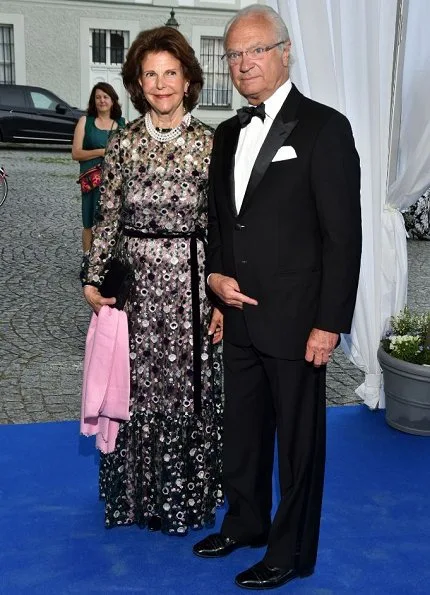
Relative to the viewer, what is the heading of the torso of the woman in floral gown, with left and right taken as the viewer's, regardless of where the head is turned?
facing the viewer

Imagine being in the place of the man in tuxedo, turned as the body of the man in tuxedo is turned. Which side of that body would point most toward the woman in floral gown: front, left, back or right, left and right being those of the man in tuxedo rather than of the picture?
right

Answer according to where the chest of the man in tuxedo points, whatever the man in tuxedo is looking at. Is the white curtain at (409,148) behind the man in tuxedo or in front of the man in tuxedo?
behind

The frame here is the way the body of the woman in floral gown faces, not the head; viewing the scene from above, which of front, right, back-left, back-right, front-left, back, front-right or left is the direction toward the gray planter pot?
back-left

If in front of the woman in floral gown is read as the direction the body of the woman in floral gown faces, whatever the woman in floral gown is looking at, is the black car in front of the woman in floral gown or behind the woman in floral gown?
behind

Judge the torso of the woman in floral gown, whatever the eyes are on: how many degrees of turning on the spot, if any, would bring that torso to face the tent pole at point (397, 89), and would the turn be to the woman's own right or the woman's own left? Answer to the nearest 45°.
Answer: approximately 135° to the woman's own left

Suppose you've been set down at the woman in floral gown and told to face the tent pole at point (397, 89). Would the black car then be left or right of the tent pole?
left

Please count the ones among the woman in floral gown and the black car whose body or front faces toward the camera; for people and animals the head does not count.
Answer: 1

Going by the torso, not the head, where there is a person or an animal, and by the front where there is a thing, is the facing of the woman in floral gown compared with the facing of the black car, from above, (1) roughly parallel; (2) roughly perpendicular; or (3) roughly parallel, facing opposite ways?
roughly perpendicular

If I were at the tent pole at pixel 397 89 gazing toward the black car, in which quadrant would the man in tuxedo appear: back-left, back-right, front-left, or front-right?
back-left

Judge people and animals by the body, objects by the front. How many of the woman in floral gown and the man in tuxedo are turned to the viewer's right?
0
